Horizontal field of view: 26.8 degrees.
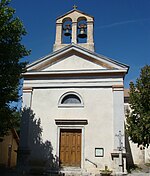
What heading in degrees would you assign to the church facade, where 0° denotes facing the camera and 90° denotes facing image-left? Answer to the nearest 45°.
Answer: approximately 0°

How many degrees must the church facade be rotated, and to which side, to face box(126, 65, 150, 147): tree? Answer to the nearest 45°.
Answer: approximately 45° to its left

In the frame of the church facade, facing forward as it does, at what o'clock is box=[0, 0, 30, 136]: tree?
The tree is roughly at 1 o'clock from the church facade.
